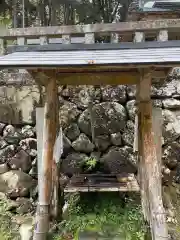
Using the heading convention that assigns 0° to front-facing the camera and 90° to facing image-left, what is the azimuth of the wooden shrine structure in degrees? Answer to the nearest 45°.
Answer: approximately 0°

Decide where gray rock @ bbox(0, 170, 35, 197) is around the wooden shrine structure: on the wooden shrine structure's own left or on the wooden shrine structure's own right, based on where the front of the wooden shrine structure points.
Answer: on the wooden shrine structure's own right

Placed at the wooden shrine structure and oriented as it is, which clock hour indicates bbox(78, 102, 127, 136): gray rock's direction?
The gray rock is roughly at 6 o'clock from the wooden shrine structure.

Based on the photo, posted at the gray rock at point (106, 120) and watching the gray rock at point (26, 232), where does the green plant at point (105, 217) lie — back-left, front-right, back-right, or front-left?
front-left
